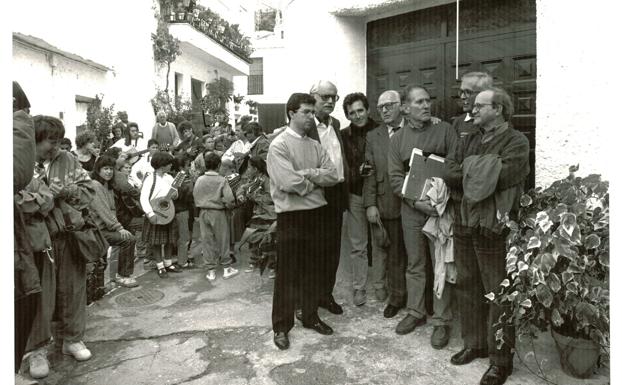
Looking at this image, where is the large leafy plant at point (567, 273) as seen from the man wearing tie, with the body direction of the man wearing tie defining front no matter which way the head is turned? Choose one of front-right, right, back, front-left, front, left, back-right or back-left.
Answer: left

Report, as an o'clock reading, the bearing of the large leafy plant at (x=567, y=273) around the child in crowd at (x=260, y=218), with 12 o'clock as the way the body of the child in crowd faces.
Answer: The large leafy plant is roughly at 8 o'clock from the child in crowd.

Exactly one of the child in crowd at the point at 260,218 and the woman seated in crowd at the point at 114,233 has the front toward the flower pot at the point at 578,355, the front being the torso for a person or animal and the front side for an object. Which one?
the woman seated in crowd at the point at 114,233

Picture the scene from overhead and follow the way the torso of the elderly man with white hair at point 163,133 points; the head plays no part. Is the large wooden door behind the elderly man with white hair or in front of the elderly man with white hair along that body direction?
in front

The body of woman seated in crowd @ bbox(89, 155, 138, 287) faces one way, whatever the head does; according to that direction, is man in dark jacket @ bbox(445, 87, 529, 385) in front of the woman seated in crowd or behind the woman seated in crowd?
in front

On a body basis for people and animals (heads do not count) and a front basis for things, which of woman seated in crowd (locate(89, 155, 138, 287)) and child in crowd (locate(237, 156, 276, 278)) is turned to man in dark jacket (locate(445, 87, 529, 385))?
woman seated in crowd (locate(89, 155, 138, 287))

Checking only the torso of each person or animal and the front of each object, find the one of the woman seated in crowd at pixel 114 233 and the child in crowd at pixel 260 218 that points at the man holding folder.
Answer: the woman seated in crowd at pixel 114 233

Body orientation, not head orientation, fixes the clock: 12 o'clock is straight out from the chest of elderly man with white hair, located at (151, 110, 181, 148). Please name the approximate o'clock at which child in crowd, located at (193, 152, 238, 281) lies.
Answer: The child in crowd is roughly at 12 o'clock from the elderly man with white hair.

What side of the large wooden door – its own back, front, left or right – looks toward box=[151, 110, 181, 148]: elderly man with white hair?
right
